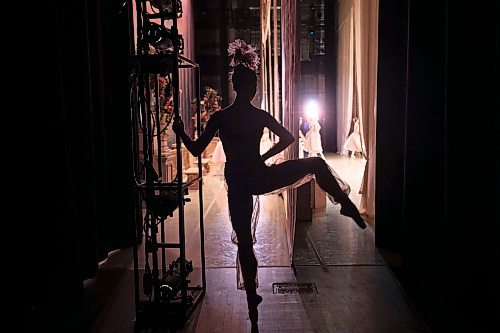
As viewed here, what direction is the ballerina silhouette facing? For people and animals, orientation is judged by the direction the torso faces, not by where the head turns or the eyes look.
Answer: away from the camera
